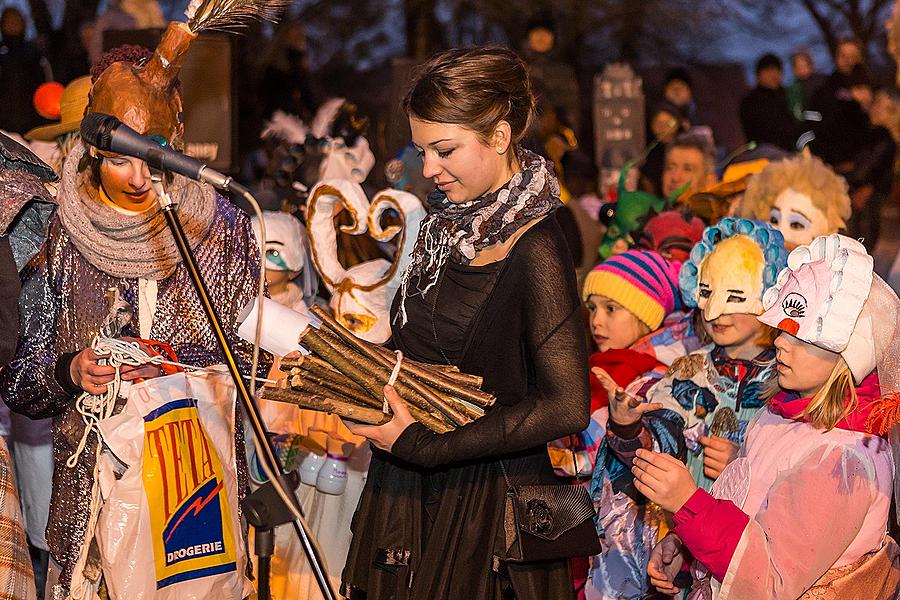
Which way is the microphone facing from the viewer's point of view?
to the viewer's left

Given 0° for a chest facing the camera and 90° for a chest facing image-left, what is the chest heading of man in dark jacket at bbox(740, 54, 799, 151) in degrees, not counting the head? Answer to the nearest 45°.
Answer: approximately 0°

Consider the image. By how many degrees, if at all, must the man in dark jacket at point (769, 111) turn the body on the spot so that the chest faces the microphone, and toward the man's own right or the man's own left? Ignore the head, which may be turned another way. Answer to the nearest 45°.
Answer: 0° — they already face it

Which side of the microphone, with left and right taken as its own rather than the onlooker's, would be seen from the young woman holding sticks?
back

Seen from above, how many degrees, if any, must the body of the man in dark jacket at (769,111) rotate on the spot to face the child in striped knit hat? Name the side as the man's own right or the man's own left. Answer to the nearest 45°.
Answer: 0° — they already face them

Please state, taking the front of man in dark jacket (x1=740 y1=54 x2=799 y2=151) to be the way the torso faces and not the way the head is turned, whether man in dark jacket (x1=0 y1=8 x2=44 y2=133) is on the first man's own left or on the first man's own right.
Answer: on the first man's own right

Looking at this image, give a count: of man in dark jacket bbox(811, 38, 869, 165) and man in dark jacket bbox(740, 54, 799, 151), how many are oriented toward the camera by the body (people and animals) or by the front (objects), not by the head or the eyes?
2

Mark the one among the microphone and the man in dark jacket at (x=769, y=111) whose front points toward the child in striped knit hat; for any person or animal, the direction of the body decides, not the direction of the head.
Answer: the man in dark jacket

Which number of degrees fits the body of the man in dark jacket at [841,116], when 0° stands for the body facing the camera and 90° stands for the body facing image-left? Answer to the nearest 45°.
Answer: approximately 0°

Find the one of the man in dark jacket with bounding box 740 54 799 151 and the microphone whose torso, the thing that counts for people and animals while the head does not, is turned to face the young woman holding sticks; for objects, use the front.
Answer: the man in dark jacket

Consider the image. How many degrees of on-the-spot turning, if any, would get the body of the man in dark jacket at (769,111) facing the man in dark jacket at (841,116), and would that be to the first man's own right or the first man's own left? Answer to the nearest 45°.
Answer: approximately 90° to the first man's own left

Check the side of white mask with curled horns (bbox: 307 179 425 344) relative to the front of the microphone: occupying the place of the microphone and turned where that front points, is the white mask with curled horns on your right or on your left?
on your right

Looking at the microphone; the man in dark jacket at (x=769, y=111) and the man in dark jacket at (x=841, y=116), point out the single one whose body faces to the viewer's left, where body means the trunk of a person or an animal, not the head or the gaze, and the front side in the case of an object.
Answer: the microphone
